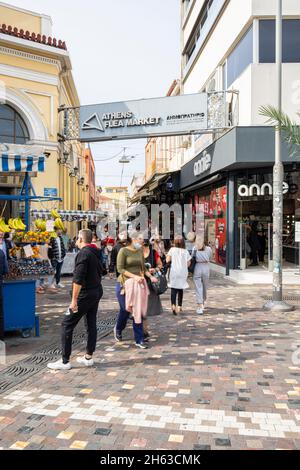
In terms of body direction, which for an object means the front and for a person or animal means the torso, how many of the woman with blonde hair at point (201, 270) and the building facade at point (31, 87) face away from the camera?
1

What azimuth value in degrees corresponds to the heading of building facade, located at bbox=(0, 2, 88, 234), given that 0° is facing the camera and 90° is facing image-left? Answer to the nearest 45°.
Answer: approximately 315°

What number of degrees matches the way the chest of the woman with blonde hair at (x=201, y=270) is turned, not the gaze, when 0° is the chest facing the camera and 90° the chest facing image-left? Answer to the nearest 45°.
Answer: approximately 180°

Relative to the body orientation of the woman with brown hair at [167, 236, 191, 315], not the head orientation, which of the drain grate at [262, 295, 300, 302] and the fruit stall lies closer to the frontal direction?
the drain grate

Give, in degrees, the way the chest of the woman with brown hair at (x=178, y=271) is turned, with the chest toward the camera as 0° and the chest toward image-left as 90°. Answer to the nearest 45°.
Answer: approximately 180°

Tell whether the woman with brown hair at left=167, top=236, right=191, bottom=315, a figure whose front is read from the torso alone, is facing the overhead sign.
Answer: yes

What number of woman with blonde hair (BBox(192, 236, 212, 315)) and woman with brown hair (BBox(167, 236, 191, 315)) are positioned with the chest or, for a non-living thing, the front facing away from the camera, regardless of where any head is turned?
2

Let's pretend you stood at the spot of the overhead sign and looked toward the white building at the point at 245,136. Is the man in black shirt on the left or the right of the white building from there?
right

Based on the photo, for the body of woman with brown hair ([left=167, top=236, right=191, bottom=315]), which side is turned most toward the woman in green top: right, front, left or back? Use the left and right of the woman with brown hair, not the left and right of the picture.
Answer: back

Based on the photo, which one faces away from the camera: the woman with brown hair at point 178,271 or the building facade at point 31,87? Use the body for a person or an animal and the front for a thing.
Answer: the woman with brown hair

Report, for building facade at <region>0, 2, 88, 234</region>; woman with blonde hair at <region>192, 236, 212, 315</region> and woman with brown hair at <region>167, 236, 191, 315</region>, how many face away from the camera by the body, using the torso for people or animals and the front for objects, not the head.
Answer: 2
